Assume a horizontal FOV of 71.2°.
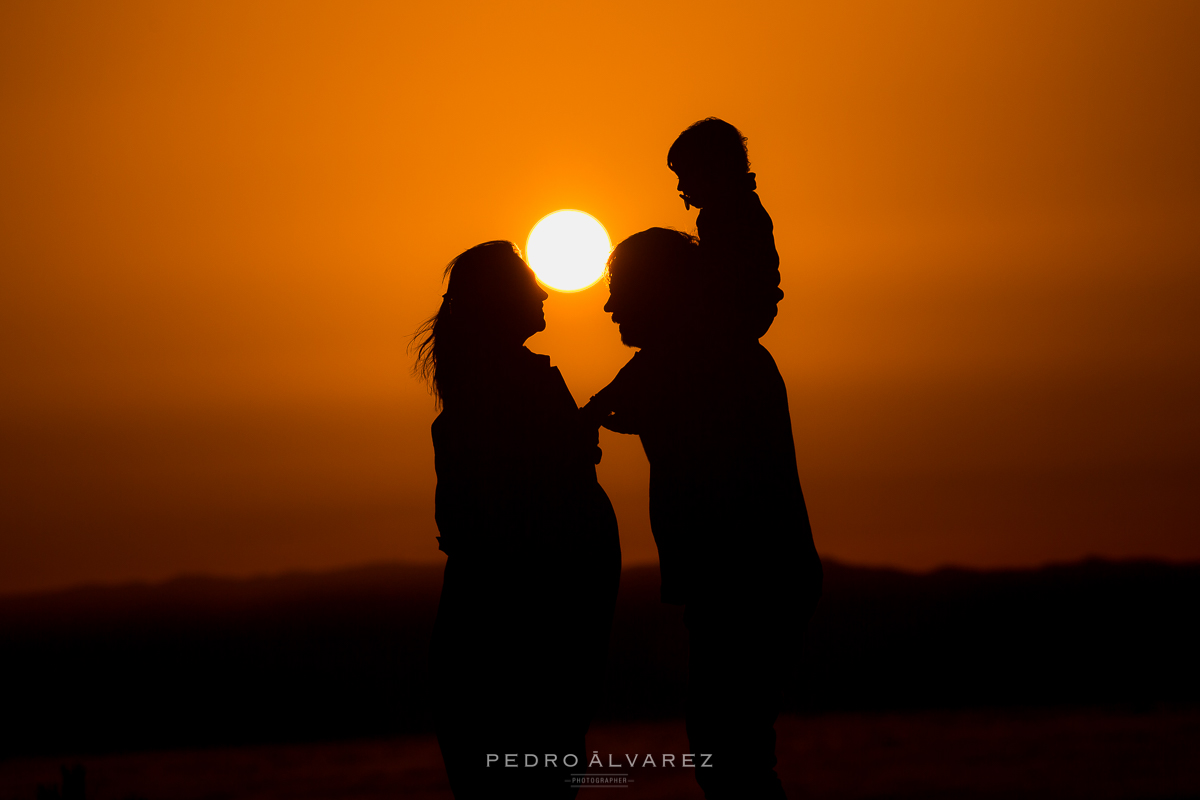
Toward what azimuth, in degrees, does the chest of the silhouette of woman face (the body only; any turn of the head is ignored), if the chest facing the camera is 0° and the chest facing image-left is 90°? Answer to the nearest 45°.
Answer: approximately 270°

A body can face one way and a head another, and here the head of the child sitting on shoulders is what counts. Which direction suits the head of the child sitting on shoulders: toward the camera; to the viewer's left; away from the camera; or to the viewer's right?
to the viewer's left

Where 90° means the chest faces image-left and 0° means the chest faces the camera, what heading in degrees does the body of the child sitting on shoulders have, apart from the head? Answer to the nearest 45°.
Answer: approximately 90°

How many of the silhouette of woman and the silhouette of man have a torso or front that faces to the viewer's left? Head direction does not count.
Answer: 1

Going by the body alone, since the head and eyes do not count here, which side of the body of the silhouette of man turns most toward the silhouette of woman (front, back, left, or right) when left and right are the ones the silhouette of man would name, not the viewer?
front

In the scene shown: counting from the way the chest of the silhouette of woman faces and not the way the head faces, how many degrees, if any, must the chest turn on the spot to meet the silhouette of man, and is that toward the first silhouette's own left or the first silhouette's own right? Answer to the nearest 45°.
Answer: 0° — they already face them

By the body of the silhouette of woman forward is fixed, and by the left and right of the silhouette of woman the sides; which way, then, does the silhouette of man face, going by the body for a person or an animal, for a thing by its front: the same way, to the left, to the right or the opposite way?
the opposite way

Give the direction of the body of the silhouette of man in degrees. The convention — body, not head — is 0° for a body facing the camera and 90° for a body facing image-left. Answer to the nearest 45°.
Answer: approximately 90°
